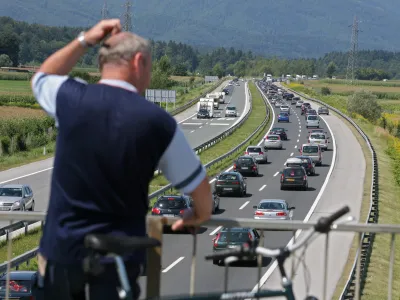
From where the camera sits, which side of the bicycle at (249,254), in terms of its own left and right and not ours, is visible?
right

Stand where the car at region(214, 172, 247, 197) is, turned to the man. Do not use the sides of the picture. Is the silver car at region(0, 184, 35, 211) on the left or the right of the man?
right

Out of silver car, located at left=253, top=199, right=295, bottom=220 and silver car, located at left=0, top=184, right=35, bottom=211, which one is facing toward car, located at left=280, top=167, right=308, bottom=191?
silver car, located at left=253, top=199, right=295, bottom=220

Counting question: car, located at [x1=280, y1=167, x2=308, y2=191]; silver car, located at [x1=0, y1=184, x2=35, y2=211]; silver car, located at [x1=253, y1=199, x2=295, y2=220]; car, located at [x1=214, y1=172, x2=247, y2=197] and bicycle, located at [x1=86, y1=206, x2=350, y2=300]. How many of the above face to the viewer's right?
1

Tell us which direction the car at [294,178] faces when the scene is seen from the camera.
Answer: facing away from the viewer

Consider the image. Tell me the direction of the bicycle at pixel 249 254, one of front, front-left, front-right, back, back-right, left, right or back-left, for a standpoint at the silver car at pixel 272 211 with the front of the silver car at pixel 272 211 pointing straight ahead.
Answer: back

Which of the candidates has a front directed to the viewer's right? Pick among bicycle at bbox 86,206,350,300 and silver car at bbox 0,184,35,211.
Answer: the bicycle

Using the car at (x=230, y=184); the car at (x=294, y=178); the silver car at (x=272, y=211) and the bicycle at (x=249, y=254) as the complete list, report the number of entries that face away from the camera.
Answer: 3

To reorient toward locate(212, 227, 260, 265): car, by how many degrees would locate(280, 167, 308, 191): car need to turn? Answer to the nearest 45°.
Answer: approximately 180°

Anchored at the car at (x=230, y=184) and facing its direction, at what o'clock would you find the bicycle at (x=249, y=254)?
The bicycle is roughly at 6 o'clock from the car.

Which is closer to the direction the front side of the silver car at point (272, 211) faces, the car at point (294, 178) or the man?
the car

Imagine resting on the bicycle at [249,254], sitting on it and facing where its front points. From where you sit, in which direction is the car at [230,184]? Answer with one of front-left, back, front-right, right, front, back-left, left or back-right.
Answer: left

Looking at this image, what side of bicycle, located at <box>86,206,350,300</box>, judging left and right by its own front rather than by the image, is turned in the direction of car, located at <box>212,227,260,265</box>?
left

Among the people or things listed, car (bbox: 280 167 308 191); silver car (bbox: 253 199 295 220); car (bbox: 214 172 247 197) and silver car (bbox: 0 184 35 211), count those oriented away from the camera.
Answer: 3

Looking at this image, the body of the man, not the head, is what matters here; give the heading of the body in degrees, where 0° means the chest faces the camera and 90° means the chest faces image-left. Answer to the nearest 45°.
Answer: approximately 225°

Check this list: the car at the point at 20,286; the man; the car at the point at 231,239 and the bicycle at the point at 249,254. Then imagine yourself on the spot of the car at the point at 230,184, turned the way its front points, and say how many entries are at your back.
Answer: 4

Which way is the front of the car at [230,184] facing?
away from the camera

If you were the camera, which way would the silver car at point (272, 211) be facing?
facing away from the viewer

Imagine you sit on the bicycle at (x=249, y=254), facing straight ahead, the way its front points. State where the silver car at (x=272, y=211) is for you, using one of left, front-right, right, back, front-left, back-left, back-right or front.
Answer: left
